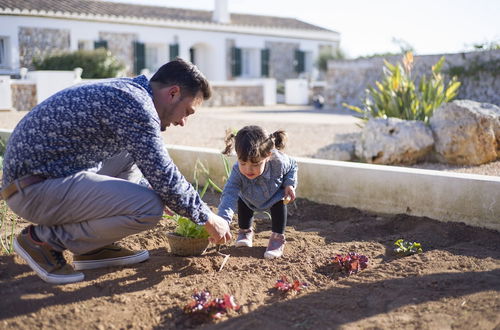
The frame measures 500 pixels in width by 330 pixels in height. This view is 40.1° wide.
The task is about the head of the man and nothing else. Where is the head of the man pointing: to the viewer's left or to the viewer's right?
to the viewer's right

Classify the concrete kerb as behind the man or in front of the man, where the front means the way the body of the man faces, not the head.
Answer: in front

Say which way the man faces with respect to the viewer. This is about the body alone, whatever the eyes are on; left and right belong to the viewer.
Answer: facing to the right of the viewer

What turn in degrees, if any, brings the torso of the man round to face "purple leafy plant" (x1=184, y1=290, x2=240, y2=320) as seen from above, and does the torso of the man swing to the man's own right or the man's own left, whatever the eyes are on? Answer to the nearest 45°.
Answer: approximately 45° to the man's own right

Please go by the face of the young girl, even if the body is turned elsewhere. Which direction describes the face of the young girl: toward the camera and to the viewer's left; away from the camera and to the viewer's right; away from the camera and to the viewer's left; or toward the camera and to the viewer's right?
toward the camera and to the viewer's left

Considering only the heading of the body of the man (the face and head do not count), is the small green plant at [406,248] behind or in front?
in front

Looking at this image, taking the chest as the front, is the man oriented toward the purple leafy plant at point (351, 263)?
yes

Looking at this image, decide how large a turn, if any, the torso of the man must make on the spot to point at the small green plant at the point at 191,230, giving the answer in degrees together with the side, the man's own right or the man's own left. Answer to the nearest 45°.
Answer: approximately 45° to the man's own left

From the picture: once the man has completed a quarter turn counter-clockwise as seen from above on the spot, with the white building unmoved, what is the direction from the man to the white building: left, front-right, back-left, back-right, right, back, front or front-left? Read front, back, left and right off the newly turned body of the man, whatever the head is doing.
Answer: front

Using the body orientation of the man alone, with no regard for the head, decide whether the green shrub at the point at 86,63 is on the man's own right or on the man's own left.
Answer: on the man's own left

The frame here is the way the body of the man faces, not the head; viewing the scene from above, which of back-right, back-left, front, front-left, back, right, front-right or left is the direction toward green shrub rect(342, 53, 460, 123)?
front-left
